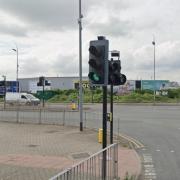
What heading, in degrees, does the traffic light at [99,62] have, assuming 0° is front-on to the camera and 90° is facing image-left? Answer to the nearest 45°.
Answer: approximately 45°

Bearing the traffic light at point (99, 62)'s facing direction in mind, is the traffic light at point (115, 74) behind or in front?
behind
